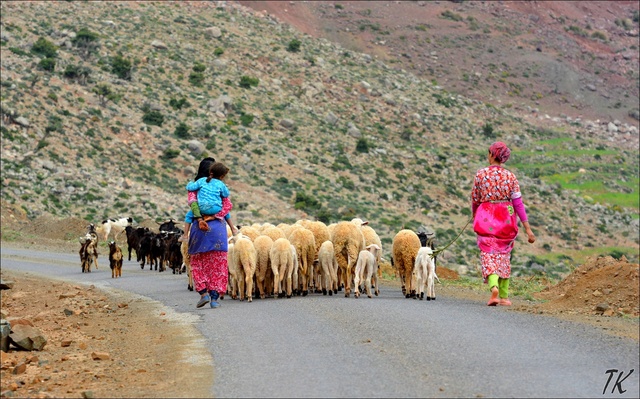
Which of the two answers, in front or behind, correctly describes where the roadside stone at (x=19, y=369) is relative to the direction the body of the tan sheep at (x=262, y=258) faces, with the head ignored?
behind

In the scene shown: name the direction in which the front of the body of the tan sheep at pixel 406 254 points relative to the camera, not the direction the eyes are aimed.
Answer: away from the camera

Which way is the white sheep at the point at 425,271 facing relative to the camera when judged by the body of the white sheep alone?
away from the camera

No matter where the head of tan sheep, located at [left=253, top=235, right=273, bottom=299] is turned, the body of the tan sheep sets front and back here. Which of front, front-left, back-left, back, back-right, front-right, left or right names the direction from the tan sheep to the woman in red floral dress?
back-right

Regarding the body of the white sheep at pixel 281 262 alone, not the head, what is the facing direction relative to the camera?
away from the camera

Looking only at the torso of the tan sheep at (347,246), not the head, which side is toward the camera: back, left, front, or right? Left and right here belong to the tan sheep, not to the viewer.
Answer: back

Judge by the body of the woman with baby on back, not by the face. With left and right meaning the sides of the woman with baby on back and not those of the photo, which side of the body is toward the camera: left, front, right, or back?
back

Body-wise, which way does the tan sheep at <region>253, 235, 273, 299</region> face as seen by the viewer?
away from the camera

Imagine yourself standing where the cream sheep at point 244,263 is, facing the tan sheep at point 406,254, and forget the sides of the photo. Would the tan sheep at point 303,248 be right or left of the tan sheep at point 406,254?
left

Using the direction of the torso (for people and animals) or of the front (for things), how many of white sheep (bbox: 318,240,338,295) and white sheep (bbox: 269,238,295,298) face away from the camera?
2

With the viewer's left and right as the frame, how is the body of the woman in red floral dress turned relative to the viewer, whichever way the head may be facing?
facing away from the viewer

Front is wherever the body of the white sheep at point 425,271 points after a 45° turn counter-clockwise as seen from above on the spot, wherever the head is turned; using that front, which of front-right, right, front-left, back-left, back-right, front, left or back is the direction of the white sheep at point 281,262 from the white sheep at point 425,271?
front-left
